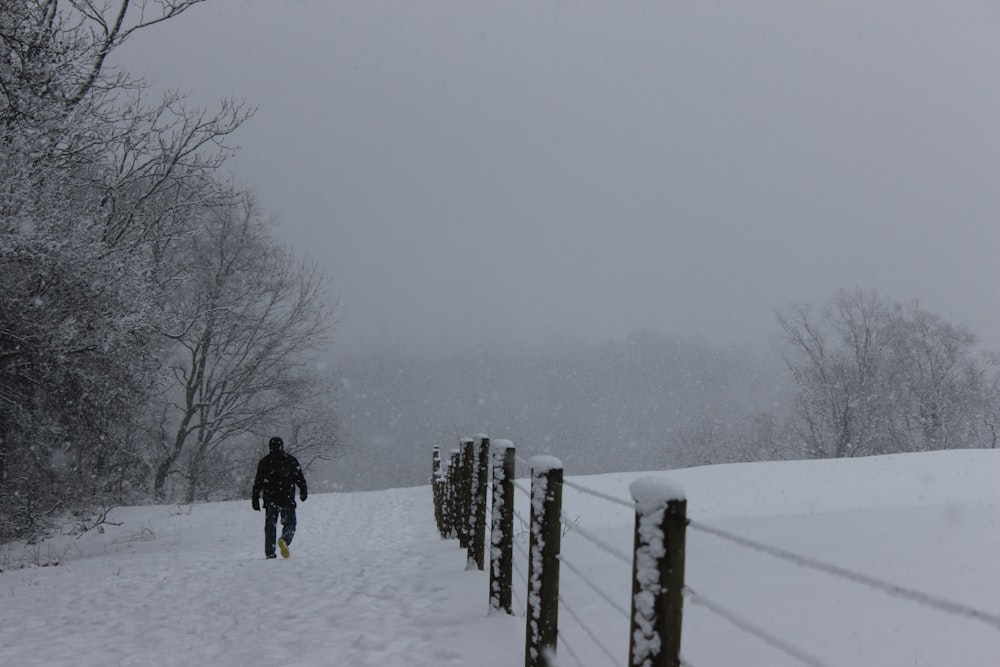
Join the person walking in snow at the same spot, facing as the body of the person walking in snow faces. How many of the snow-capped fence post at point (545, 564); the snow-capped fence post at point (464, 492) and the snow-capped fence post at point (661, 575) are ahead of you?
0

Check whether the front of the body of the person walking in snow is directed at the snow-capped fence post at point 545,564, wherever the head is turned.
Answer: no

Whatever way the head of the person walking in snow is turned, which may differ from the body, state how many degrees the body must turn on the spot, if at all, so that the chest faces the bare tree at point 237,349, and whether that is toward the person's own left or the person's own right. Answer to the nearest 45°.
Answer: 0° — they already face it

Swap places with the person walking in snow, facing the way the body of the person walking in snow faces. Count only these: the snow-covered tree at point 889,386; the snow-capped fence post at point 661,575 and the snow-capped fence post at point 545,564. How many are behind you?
2

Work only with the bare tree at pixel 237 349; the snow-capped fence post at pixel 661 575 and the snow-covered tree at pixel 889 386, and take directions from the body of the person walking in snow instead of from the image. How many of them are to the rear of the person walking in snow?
1

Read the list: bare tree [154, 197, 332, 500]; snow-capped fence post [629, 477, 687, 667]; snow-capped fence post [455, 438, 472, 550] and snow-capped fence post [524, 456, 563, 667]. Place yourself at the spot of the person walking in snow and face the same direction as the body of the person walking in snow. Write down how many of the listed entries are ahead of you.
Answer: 1

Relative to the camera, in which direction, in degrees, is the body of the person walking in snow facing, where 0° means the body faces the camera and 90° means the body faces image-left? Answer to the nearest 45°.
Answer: approximately 180°

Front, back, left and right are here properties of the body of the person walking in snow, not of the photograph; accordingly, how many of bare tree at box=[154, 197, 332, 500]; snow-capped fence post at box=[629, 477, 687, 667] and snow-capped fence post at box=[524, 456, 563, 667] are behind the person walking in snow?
2

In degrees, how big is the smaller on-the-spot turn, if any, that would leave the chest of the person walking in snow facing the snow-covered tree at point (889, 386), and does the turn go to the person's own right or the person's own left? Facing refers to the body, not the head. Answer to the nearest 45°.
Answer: approximately 45° to the person's own right

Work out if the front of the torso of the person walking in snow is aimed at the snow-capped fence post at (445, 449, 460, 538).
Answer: no

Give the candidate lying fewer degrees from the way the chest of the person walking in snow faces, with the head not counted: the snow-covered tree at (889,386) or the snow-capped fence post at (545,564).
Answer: the snow-covered tree

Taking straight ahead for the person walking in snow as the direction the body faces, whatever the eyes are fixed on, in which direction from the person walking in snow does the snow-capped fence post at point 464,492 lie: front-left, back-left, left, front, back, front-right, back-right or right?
back-right

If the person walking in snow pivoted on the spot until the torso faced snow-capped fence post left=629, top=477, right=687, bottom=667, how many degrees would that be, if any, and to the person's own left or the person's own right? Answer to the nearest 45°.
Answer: approximately 180°

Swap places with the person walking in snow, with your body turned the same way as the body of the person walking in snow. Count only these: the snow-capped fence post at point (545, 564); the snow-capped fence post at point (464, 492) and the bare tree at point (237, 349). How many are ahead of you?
1

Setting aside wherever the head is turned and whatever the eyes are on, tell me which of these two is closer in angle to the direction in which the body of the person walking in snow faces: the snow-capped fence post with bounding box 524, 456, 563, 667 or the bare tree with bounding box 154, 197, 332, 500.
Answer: the bare tree
